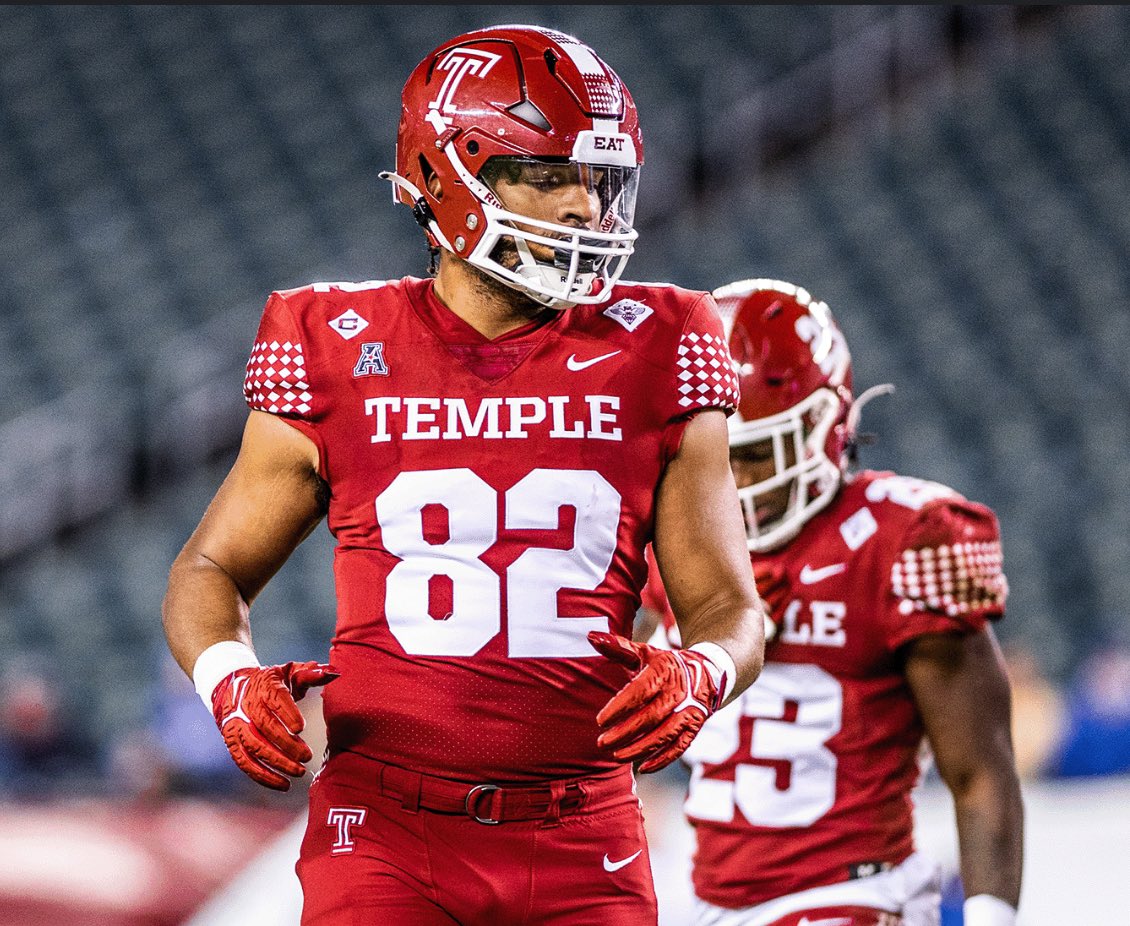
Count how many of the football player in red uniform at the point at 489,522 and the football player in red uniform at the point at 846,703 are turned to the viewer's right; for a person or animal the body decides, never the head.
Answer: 0

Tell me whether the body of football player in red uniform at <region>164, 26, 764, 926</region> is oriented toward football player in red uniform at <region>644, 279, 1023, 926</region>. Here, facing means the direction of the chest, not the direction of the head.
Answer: no

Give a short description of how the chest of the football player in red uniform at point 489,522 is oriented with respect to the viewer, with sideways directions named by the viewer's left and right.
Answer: facing the viewer

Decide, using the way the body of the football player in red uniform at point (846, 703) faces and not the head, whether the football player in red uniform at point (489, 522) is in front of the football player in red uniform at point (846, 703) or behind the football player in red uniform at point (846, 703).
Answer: in front

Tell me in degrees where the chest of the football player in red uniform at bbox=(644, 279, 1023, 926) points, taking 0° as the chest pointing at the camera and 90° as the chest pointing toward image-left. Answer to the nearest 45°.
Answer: approximately 45°

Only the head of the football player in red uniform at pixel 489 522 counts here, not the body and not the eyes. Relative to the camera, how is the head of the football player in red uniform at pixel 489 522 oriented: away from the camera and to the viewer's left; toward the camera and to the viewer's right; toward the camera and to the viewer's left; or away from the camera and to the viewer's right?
toward the camera and to the viewer's right

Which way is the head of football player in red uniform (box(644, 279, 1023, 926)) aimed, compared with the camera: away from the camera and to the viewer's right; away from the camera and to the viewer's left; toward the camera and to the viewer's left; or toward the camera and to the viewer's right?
toward the camera and to the viewer's left
